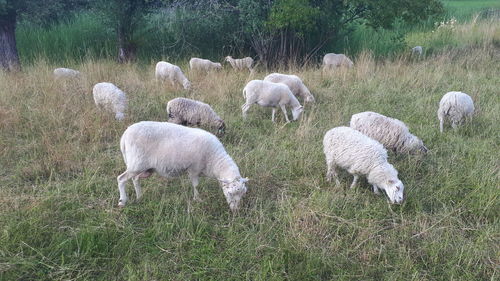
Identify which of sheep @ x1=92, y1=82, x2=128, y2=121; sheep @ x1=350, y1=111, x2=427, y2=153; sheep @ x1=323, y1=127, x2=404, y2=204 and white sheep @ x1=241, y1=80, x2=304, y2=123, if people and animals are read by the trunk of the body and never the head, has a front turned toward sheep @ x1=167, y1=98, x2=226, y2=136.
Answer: sheep @ x1=92, y1=82, x2=128, y2=121

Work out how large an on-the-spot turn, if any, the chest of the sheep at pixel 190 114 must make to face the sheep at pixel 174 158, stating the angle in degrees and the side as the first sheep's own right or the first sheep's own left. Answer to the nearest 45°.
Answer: approximately 90° to the first sheep's own right

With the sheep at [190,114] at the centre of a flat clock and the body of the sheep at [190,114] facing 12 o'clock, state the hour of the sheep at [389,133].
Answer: the sheep at [389,133] is roughly at 1 o'clock from the sheep at [190,114].

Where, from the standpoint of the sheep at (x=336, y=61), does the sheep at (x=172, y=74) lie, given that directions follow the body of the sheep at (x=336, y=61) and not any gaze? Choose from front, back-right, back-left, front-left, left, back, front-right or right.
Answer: back-right

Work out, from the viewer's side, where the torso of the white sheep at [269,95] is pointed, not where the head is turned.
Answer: to the viewer's right

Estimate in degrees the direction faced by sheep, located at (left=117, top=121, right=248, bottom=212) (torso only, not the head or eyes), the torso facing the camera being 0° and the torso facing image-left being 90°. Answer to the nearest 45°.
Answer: approximately 270°

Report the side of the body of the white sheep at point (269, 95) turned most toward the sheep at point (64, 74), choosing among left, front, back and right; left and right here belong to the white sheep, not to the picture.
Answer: back

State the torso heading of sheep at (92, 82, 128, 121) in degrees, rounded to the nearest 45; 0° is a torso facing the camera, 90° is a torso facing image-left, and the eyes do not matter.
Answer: approximately 315°

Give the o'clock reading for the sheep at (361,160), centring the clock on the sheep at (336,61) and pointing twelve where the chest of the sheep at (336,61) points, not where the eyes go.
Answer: the sheep at (361,160) is roughly at 3 o'clock from the sheep at (336,61).

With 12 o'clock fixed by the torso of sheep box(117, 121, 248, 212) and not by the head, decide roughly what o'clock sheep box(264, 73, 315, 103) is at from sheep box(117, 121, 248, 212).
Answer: sheep box(264, 73, 315, 103) is roughly at 10 o'clock from sheep box(117, 121, 248, 212).

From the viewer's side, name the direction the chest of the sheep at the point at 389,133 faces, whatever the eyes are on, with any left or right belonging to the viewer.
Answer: facing to the right of the viewer

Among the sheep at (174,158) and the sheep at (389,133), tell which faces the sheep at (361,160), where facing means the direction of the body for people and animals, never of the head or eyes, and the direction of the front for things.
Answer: the sheep at (174,158)

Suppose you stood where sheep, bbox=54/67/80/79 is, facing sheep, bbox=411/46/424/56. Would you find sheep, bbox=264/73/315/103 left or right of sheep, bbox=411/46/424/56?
right

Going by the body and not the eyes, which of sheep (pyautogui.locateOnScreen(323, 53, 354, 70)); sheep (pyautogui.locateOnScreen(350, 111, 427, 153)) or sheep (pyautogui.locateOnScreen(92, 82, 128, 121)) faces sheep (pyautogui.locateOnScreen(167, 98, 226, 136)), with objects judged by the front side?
sheep (pyautogui.locateOnScreen(92, 82, 128, 121))

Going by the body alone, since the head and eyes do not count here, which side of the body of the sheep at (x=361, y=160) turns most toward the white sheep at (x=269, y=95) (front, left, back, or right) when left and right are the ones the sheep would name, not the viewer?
back
